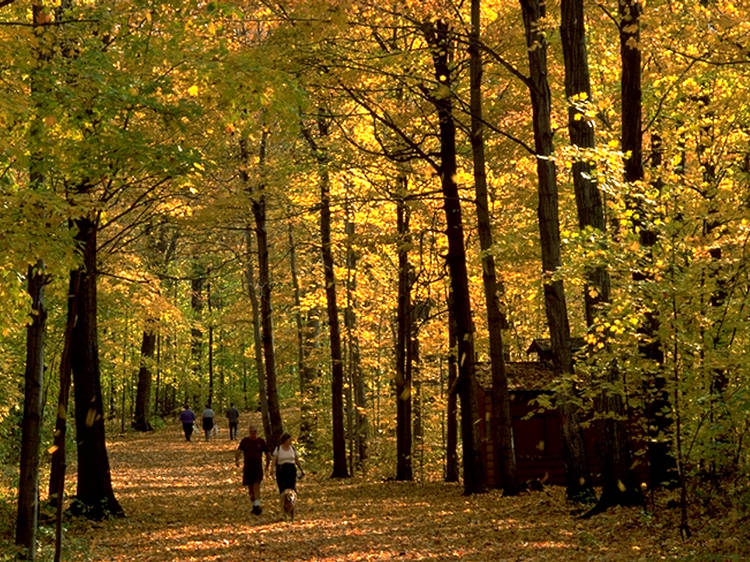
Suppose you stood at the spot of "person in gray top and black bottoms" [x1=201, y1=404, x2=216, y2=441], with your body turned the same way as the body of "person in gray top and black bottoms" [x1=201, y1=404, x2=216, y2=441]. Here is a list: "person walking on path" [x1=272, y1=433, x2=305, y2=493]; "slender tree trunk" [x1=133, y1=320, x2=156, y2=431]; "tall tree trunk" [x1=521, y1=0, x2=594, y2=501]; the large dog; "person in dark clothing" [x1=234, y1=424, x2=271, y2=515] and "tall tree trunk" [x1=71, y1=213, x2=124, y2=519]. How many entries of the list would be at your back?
5

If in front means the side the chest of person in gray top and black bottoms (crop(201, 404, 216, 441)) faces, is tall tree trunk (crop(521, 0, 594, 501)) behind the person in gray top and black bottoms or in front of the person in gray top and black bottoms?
behind

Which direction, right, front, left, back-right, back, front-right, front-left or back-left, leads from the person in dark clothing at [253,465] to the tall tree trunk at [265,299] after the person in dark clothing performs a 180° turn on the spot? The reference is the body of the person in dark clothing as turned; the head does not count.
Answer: front

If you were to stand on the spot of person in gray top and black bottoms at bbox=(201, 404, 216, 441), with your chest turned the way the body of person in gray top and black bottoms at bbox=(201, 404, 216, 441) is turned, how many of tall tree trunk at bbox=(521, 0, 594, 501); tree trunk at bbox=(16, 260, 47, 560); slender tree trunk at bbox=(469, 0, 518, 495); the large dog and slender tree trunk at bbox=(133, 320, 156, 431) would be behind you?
4

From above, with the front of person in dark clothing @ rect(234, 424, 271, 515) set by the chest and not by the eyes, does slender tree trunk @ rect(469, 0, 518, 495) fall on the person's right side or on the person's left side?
on the person's left side

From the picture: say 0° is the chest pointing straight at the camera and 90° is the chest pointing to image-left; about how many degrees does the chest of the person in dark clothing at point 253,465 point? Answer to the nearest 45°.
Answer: approximately 0°

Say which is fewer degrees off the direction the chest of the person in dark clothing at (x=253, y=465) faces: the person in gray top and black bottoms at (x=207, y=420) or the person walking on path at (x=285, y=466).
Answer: the person walking on path

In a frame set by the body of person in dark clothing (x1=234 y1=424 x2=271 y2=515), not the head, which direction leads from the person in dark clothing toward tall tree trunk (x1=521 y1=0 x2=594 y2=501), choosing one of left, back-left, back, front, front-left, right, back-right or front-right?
front-left

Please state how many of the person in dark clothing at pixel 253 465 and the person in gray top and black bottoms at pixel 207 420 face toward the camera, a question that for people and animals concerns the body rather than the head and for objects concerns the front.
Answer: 1

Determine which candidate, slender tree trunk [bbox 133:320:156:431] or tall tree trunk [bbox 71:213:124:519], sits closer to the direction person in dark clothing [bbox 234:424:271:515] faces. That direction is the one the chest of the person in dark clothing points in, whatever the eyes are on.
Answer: the tall tree trunk

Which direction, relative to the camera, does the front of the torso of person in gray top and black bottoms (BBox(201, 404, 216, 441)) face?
away from the camera

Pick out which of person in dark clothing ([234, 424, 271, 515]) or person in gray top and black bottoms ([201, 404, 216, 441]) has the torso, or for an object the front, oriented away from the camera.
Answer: person in gray top and black bottoms ([201, 404, 216, 441])

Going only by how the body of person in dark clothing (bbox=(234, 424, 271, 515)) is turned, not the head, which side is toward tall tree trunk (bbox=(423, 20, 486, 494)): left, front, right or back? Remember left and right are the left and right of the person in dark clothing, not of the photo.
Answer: left

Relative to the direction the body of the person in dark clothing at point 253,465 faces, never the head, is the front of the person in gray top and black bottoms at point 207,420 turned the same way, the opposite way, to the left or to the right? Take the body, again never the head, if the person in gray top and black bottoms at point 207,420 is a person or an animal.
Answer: the opposite way
